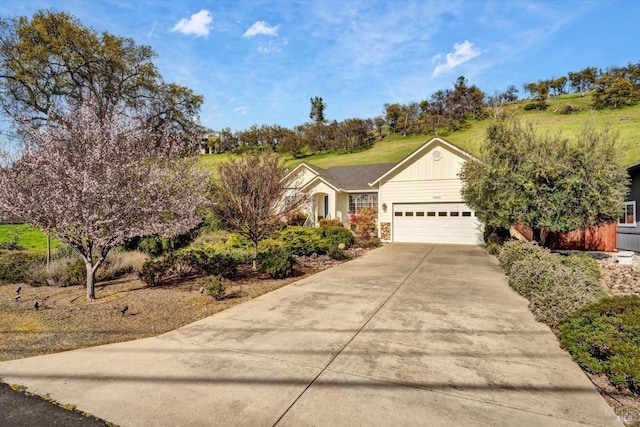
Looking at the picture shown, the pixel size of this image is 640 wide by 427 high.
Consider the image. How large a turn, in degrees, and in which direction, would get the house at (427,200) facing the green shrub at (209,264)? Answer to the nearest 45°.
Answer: approximately 45° to its right

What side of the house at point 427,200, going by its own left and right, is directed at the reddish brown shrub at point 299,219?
right

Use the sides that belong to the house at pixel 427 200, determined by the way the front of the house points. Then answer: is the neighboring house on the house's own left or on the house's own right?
on the house's own left

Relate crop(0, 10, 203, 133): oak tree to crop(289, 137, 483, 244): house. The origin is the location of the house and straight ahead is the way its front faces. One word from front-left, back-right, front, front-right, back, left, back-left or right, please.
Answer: right

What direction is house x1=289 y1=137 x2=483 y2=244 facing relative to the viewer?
toward the camera

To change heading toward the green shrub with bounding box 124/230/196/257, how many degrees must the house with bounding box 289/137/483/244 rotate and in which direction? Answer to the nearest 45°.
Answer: approximately 45° to its right

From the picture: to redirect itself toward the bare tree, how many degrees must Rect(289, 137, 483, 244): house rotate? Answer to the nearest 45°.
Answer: approximately 45° to its right

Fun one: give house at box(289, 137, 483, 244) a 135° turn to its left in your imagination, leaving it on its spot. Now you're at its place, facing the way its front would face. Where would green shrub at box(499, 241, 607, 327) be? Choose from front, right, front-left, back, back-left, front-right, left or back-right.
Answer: back-right

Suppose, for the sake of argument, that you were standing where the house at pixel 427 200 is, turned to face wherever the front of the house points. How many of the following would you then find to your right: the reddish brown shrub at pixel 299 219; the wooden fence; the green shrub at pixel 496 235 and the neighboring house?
1

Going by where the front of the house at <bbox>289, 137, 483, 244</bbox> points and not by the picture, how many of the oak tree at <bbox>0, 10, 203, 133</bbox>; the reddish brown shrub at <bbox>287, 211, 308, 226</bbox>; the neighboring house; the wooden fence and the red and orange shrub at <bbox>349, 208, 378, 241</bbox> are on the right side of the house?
3

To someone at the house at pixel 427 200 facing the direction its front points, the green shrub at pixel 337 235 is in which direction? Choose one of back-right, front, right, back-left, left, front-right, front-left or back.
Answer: front-right

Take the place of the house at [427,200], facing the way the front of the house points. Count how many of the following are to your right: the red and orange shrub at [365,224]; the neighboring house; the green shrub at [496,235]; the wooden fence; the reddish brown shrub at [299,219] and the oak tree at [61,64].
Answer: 3

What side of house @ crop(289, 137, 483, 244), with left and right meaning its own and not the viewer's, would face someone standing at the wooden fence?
left

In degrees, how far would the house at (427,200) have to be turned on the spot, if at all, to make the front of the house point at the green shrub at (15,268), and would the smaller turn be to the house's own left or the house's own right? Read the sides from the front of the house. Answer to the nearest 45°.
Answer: approximately 45° to the house's own right

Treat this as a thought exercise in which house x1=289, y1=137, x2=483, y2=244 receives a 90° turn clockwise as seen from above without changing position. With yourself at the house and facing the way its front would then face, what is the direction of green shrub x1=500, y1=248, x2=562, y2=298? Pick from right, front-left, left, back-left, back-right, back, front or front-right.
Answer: left

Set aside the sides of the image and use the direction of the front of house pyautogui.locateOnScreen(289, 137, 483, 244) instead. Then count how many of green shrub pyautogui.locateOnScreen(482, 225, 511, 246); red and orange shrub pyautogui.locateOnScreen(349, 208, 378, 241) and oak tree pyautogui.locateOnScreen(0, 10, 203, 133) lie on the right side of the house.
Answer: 2
